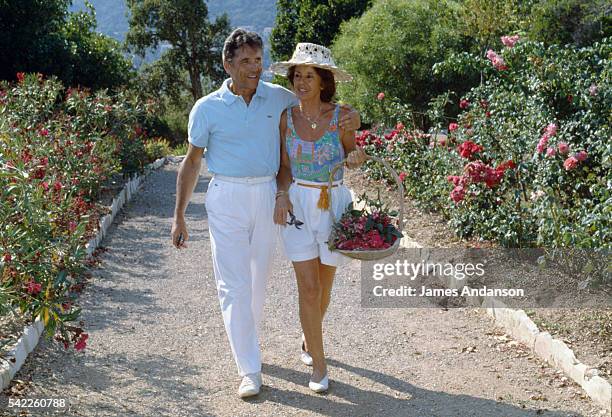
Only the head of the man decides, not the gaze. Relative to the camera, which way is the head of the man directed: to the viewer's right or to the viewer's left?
to the viewer's right

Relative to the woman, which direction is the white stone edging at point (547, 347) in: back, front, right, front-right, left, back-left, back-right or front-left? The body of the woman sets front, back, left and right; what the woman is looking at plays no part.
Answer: left

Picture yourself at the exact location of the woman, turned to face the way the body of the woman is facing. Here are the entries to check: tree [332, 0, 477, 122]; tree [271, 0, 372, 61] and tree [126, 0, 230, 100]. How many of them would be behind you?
3

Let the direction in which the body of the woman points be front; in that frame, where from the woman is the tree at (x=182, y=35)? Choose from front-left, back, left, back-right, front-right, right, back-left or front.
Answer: back

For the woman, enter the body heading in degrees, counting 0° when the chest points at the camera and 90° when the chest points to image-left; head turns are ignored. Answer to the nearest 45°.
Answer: approximately 0°

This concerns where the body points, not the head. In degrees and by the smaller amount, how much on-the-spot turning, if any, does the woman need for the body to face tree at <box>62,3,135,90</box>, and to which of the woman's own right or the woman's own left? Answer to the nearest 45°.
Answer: approximately 180°

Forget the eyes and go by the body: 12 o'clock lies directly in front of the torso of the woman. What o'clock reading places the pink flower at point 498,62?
The pink flower is roughly at 7 o'clock from the woman.

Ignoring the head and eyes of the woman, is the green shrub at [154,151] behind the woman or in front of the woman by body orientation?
behind

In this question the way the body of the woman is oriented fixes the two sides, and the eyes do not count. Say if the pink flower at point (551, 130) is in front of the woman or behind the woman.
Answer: behind

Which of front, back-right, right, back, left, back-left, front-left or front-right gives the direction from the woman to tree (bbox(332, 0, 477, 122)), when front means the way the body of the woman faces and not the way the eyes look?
back
